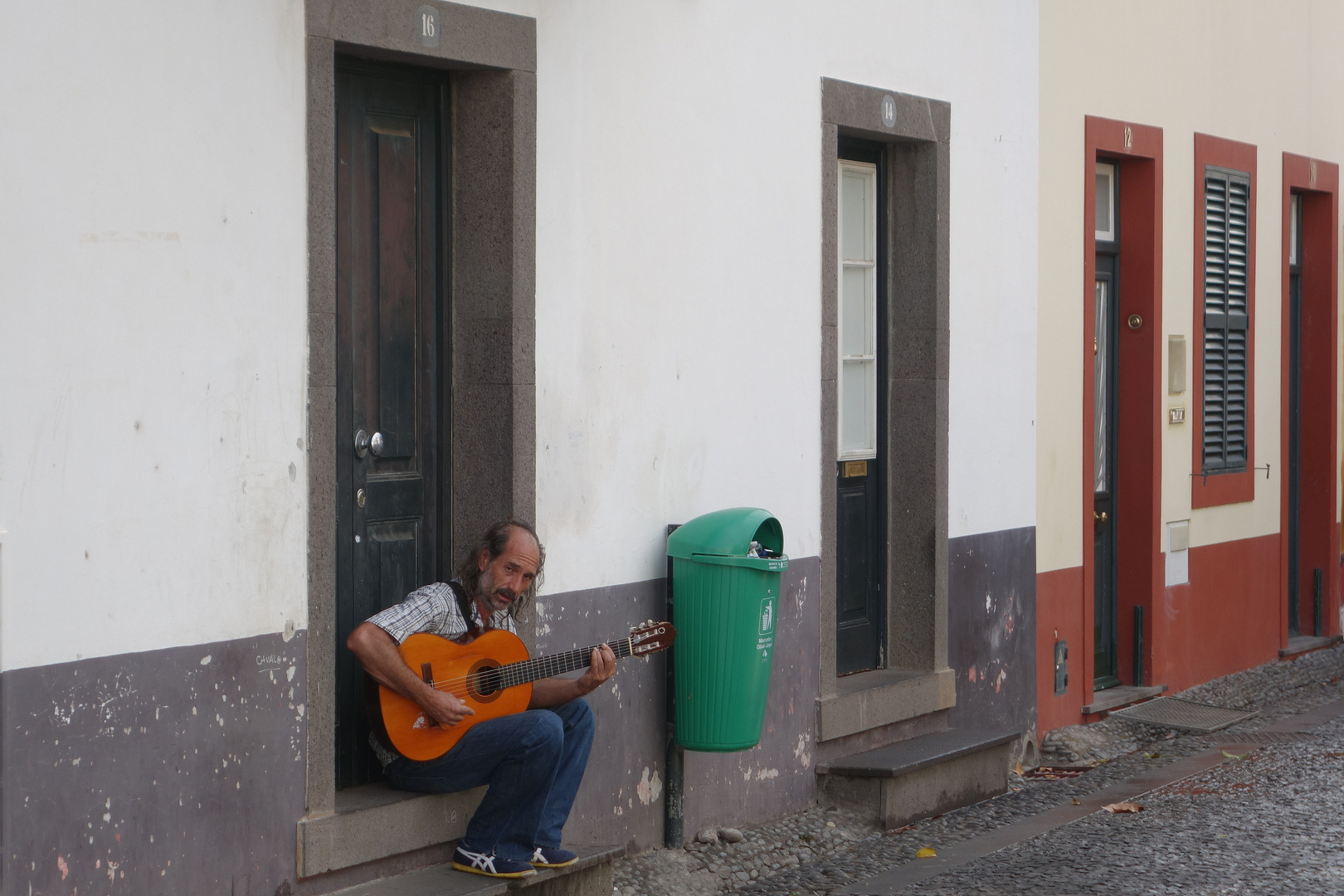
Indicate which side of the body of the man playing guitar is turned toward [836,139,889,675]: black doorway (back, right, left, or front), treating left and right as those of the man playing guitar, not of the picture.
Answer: left

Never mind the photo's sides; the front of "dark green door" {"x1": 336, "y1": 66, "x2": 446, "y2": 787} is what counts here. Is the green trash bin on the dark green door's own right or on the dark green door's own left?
on the dark green door's own left

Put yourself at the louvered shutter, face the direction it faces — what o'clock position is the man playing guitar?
The man playing guitar is roughly at 2 o'clock from the louvered shutter.

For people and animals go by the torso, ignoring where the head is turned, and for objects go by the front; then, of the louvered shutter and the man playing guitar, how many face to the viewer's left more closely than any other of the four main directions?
0

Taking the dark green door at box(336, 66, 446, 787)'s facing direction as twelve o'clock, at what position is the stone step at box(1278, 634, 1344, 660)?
The stone step is roughly at 9 o'clock from the dark green door.

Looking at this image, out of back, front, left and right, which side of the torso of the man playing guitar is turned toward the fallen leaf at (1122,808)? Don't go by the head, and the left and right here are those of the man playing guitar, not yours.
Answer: left

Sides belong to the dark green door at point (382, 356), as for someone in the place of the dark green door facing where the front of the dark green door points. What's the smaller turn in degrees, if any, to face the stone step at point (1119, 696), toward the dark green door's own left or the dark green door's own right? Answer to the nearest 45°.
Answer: approximately 90° to the dark green door's own left

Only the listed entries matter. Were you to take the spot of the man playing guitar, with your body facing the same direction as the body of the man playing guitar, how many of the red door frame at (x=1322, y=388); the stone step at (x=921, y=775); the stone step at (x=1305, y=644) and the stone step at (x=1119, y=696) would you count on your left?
4

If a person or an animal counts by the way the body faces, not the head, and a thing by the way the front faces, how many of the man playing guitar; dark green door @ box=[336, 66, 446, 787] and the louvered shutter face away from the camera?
0

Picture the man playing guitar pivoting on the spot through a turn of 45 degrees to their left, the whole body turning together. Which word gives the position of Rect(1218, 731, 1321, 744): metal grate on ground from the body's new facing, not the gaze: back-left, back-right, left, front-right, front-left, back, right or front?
front-left

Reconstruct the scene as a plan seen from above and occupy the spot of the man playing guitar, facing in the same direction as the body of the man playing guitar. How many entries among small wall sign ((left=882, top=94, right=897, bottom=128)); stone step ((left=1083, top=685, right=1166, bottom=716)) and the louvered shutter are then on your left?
3

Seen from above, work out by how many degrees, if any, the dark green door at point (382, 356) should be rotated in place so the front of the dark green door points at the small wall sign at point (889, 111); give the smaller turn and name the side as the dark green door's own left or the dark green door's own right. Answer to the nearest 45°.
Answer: approximately 90° to the dark green door's own left

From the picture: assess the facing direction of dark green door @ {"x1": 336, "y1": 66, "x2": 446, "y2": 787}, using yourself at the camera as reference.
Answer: facing the viewer and to the right of the viewer

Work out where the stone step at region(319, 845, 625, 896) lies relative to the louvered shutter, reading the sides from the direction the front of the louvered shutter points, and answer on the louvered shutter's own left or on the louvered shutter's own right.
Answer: on the louvered shutter's own right

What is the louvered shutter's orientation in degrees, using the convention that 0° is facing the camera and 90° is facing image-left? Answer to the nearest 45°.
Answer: approximately 315°
